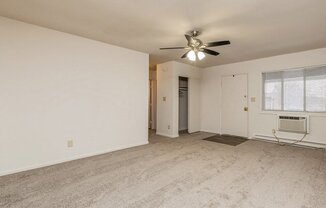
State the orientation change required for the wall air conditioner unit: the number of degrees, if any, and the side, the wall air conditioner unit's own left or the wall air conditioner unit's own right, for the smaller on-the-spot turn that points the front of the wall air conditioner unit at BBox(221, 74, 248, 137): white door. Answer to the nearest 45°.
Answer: approximately 90° to the wall air conditioner unit's own right

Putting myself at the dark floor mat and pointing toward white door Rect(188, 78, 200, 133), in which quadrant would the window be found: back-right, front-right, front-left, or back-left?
back-right

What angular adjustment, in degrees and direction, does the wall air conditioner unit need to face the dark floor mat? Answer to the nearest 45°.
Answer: approximately 90° to its right

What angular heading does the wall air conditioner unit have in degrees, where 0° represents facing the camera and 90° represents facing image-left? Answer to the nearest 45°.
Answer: approximately 0°

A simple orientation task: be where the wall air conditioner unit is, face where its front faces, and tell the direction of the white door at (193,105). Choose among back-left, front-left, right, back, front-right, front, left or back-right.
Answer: right
